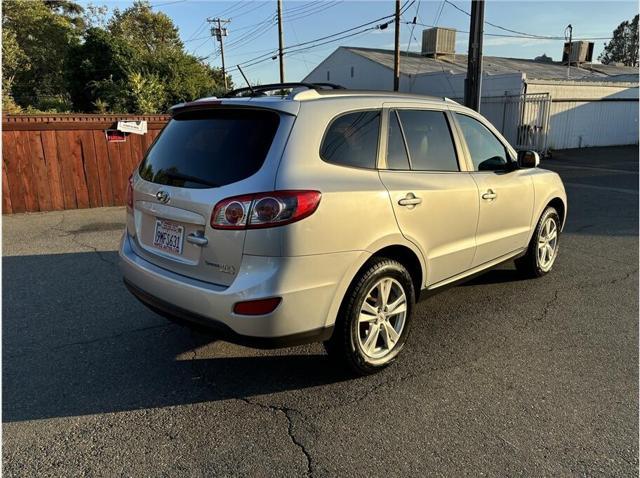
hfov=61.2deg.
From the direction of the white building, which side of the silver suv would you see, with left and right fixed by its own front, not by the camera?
front

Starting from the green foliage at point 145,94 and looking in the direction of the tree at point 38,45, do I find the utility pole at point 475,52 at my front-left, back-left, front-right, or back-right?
back-right

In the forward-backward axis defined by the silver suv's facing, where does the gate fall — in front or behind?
in front

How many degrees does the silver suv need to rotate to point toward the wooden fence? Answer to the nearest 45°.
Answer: approximately 90° to its left

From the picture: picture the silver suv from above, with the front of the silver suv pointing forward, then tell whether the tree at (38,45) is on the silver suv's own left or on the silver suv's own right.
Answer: on the silver suv's own left

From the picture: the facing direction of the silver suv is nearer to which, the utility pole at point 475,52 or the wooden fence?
the utility pole

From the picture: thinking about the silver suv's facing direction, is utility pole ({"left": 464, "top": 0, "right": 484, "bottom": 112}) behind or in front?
in front

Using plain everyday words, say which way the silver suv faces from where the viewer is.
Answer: facing away from the viewer and to the right of the viewer

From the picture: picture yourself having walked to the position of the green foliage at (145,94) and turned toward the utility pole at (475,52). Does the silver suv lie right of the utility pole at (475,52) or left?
right

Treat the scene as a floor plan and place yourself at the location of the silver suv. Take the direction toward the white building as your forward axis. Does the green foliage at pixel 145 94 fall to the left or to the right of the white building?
left
